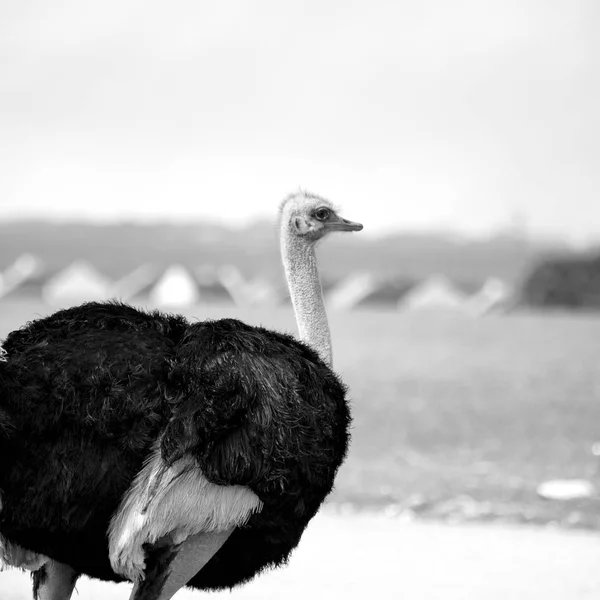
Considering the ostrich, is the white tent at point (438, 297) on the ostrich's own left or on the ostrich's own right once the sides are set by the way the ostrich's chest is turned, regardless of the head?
on the ostrich's own left

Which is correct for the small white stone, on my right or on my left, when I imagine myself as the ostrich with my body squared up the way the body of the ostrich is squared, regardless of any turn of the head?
on my left

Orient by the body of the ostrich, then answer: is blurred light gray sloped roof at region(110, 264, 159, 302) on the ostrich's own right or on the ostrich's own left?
on the ostrich's own left

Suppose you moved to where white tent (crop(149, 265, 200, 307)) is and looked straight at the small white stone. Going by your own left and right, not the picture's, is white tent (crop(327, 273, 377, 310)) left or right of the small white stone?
left

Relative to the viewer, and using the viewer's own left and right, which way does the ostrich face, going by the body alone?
facing to the right of the viewer

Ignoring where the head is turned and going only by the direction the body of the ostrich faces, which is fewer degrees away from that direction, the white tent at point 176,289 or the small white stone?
the small white stone

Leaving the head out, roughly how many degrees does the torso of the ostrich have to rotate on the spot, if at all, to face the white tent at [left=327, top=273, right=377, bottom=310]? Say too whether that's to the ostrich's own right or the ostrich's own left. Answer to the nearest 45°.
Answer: approximately 90° to the ostrich's own left
